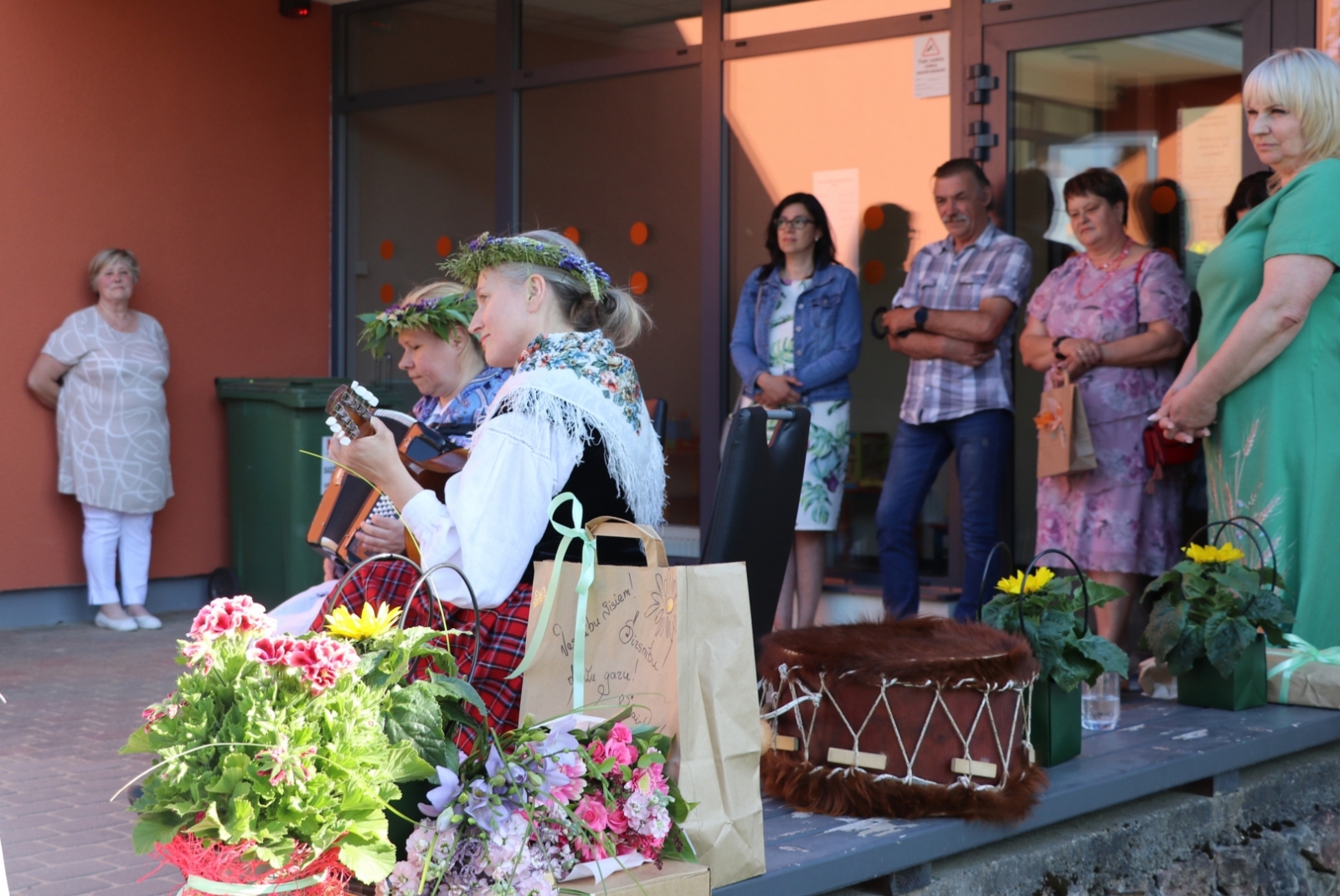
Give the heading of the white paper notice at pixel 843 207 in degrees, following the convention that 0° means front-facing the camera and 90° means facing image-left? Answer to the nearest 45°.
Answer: approximately 0°

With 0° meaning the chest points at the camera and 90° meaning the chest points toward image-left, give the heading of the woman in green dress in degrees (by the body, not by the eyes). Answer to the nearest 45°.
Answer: approximately 90°

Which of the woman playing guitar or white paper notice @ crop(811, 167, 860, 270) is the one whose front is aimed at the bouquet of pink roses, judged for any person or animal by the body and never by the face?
the white paper notice

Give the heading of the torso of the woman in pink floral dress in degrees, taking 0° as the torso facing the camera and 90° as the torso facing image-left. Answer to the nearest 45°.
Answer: approximately 45°

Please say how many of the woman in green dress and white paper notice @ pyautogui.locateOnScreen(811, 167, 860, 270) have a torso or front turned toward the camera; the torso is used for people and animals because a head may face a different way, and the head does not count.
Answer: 1

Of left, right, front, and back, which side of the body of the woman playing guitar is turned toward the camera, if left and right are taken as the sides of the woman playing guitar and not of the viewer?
left

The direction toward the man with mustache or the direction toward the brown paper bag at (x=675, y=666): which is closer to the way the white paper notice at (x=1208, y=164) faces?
the brown paper bag

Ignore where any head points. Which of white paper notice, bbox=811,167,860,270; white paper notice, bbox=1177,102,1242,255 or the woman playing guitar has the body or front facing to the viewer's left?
the woman playing guitar

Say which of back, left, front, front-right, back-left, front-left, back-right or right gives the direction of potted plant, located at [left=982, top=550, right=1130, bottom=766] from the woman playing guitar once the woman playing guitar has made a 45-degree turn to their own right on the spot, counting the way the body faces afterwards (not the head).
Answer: back-right
